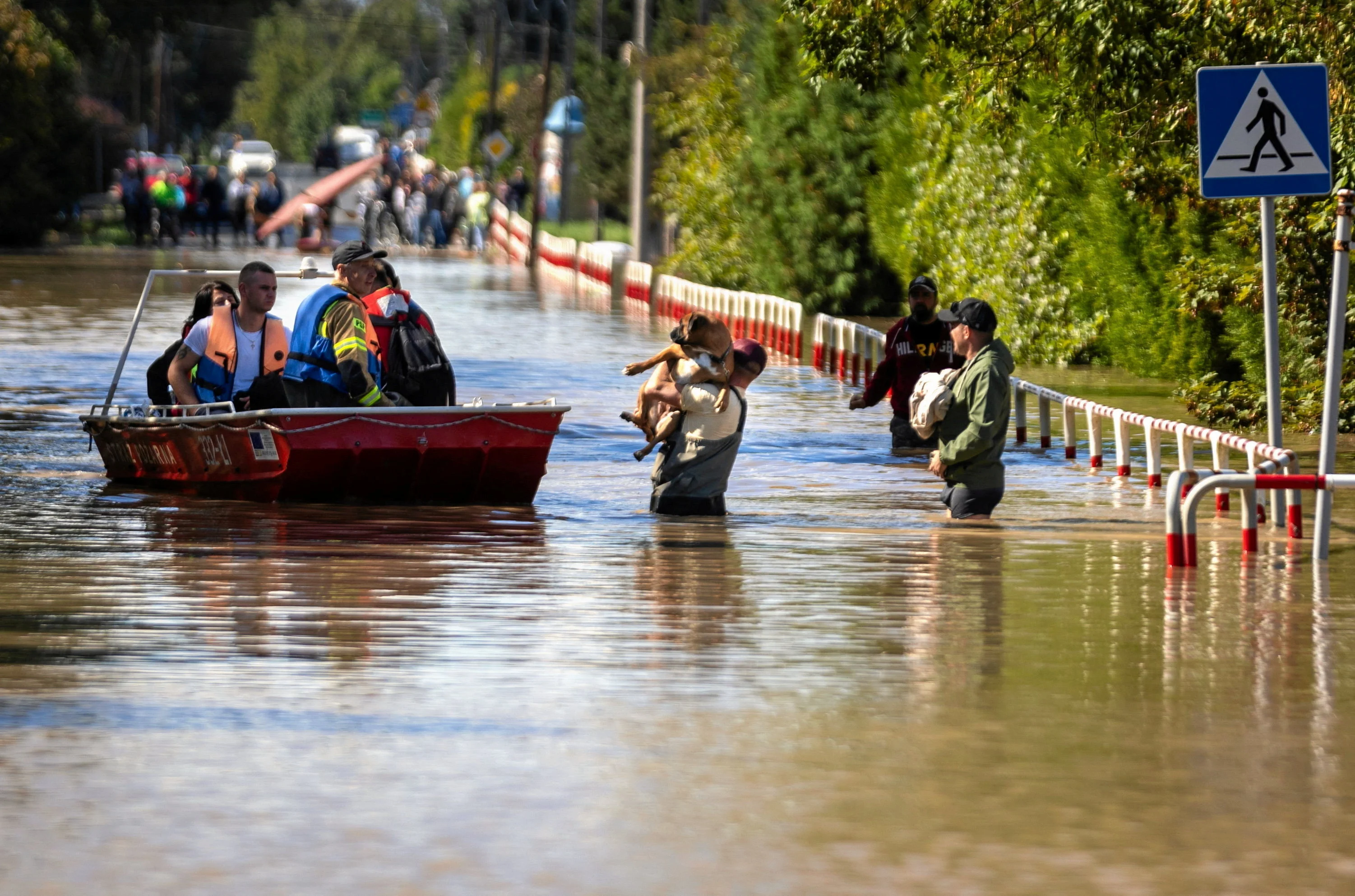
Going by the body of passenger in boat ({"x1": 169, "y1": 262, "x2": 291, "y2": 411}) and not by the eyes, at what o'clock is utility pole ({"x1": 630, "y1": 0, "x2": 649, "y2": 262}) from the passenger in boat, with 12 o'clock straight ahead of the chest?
The utility pole is roughly at 8 o'clock from the passenger in boat.

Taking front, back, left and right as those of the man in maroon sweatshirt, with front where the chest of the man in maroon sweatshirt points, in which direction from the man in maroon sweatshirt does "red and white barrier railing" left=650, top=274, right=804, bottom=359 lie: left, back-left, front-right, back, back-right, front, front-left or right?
back

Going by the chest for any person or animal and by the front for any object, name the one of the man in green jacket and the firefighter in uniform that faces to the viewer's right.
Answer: the firefighter in uniform

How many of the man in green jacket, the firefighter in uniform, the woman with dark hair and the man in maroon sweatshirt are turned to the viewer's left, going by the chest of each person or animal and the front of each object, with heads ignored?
1

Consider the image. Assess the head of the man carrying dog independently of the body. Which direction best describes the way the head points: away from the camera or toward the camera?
away from the camera

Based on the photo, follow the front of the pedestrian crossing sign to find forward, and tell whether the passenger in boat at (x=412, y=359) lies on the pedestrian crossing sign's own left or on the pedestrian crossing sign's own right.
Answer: on the pedestrian crossing sign's own right

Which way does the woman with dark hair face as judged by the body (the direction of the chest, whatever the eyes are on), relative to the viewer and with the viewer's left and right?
facing the viewer and to the right of the viewer

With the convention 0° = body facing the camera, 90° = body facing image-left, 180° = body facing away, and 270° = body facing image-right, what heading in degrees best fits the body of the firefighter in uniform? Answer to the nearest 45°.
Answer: approximately 270°

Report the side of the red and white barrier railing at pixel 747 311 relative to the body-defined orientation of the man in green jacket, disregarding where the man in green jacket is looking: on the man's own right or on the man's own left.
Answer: on the man's own right

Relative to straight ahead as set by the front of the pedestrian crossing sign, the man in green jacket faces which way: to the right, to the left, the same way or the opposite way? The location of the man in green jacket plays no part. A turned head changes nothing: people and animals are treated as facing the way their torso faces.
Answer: to the right

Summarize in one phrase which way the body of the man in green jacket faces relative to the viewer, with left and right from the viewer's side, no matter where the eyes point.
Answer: facing to the left of the viewer

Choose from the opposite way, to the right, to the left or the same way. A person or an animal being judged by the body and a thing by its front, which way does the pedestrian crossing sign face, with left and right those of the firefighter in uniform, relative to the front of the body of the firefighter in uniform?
to the right

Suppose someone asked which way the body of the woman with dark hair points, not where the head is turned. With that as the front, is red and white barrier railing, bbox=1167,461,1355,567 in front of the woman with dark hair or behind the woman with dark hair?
in front

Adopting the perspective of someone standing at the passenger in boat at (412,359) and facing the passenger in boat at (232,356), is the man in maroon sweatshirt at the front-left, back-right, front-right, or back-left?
back-right

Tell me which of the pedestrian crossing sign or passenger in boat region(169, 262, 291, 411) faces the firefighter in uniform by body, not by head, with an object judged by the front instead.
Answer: the passenger in boat

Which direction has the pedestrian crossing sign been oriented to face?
toward the camera

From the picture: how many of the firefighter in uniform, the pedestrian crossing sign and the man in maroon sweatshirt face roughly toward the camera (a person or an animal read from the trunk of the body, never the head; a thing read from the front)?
2
